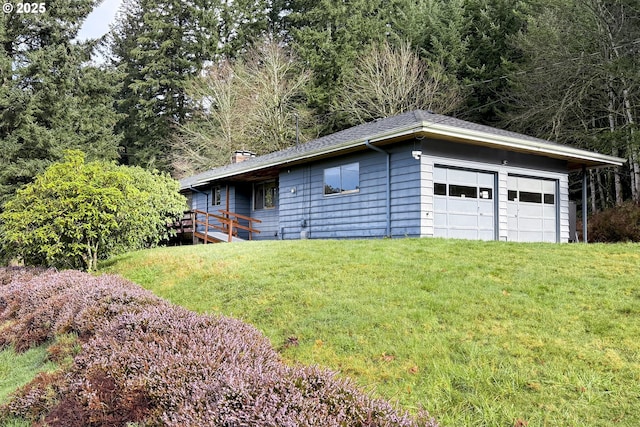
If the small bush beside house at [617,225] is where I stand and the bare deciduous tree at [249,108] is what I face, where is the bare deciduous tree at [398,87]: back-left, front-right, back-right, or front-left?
front-right

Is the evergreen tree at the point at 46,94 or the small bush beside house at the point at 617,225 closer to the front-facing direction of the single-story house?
the evergreen tree

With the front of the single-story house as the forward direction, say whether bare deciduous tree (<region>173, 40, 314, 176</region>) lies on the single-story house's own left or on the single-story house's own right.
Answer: on the single-story house's own right

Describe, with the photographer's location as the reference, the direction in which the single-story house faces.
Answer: facing the viewer and to the left of the viewer

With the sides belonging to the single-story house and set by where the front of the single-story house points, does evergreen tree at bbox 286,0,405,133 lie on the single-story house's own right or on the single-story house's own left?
on the single-story house's own right

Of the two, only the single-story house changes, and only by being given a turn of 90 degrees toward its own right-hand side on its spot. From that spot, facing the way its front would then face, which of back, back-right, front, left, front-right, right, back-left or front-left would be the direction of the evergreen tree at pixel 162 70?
front

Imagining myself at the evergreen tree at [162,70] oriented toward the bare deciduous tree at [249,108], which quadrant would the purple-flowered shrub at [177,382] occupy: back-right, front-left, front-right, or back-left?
front-right

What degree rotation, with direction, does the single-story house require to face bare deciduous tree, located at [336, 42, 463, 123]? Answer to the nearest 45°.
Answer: approximately 135° to its right

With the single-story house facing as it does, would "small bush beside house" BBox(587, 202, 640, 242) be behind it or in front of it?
behind

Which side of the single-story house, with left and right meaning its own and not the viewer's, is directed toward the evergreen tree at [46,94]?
right
